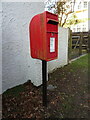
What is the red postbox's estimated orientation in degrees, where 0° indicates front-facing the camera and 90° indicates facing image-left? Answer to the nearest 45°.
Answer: approximately 315°
